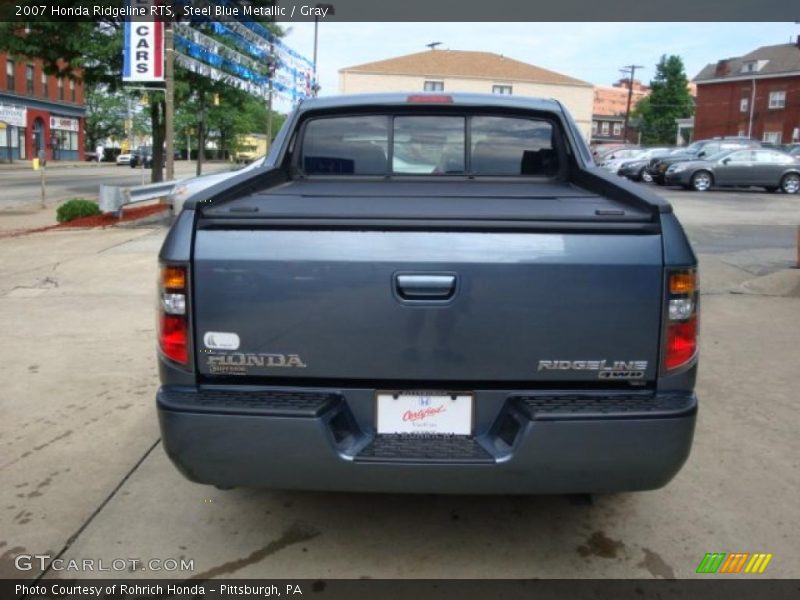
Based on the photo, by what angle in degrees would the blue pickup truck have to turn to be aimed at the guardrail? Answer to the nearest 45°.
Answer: approximately 45° to its left

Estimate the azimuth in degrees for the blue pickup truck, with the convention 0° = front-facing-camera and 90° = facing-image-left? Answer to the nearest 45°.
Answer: approximately 180°

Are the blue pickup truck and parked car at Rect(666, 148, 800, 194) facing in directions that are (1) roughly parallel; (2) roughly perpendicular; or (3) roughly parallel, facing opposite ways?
roughly perpendicular

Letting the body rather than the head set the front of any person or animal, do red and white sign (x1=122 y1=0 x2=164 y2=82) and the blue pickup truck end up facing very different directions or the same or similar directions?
very different directions

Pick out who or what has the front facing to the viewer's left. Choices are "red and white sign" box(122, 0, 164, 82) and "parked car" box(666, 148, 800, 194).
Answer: the parked car

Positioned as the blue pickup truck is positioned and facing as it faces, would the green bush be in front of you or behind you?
in front

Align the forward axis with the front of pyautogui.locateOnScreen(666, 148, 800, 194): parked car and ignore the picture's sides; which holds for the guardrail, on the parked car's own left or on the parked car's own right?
on the parked car's own left

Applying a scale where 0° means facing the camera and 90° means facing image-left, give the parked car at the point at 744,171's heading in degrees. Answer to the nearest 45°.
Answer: approximately 90°
